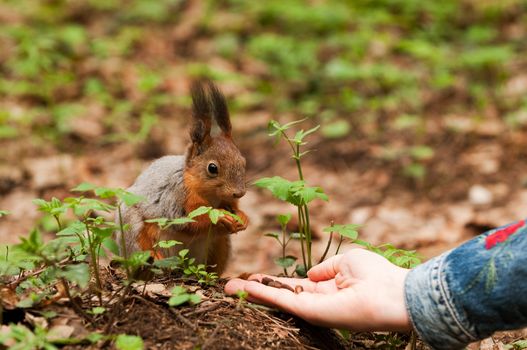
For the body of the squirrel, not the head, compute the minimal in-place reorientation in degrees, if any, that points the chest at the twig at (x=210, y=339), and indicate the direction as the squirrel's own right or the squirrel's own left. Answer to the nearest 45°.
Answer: approximately 45° to the squirrel's own right

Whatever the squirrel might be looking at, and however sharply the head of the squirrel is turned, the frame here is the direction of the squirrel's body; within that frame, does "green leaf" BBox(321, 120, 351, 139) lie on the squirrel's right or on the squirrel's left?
on the squirrel's left

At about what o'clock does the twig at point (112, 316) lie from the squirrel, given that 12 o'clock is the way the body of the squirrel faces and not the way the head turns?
The twig is roughly at 2 o'clock from the squirrel.

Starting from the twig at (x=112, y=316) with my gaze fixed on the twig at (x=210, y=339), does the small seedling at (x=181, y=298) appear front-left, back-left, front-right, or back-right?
front-left

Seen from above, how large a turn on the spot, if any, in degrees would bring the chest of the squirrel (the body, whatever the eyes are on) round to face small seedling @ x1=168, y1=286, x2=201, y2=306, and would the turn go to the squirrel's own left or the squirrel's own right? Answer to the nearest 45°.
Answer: approximately 45° to the squirrel's own right

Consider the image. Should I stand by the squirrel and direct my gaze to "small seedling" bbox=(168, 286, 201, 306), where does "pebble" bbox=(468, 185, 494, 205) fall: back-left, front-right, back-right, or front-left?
back-left

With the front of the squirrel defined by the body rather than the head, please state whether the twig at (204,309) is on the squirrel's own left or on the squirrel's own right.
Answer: on the squirrel's own right

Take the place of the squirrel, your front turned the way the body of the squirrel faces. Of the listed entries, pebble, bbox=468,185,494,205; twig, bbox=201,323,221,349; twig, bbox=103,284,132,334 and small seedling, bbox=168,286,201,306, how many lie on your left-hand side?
1

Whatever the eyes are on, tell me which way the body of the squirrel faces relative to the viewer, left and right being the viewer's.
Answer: facing the viewer and to the right of the viewer

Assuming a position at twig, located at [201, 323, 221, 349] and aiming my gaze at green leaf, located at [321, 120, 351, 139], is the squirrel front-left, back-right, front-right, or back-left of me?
front-left

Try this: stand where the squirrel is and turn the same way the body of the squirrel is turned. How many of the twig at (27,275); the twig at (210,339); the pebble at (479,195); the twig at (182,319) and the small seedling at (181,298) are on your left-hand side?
1

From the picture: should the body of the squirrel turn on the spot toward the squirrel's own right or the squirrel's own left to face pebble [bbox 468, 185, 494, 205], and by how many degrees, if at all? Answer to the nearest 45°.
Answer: approximately 90° to the squirrel's own left
